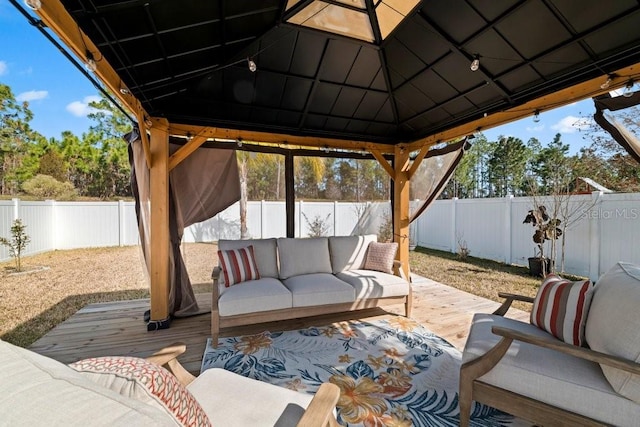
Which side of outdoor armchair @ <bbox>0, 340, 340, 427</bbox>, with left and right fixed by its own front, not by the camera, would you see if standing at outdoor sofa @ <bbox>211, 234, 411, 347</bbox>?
front

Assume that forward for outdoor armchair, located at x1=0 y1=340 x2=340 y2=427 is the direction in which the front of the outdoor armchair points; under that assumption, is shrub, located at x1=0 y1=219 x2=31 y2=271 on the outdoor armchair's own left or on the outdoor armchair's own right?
on the outdoor armchair's own left

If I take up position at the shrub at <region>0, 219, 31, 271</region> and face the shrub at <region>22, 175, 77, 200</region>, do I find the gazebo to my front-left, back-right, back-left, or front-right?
back-right

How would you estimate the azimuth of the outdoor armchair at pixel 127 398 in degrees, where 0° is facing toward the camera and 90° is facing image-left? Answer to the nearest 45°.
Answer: approximately 225°

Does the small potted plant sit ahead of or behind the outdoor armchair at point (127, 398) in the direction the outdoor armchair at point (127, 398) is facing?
ahead

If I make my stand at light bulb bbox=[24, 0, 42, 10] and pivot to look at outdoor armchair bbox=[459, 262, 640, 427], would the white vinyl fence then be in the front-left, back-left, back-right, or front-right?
front-left

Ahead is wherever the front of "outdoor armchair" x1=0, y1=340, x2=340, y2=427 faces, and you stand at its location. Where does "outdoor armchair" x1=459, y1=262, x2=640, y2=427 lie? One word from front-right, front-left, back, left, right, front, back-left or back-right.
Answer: front-right

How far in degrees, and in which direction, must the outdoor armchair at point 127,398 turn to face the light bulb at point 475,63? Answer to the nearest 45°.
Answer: approximately 45° to its right

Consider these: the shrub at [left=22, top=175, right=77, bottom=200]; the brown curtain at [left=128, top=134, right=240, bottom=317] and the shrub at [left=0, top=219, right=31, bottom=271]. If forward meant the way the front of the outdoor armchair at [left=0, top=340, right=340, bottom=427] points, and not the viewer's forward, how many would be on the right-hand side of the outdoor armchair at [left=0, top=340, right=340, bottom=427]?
0

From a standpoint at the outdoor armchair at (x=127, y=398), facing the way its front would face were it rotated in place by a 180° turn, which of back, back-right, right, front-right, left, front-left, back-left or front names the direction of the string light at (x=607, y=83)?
back-left

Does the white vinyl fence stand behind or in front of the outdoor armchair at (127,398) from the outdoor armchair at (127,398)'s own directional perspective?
in front
